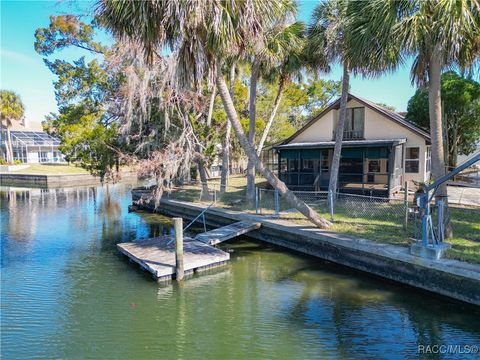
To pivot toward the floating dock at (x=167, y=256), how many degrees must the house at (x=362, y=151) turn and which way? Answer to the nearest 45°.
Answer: approximately 45° to its right

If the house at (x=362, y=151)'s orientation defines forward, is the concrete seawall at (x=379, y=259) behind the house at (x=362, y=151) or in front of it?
in front

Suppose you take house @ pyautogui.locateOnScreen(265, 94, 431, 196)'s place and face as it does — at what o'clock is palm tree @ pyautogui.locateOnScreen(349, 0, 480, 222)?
The palm tree is roughly at 12 o'clock from the house.

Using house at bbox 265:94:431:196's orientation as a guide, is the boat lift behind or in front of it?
in front

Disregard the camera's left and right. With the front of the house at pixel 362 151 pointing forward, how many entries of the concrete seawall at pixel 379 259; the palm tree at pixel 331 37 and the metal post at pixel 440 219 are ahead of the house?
3

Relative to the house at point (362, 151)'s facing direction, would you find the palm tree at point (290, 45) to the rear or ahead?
ahead

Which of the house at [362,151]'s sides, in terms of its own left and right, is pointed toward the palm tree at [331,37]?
front

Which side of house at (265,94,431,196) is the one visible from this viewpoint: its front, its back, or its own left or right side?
front
